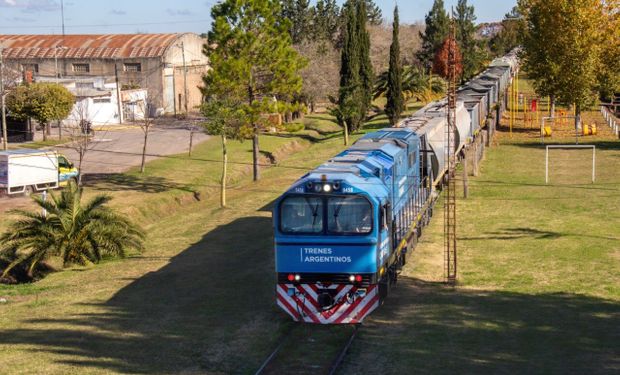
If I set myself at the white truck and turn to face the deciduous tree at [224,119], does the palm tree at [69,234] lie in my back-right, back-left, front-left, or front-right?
front-right

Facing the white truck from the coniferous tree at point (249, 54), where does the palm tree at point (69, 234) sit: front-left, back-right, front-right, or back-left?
front-left
